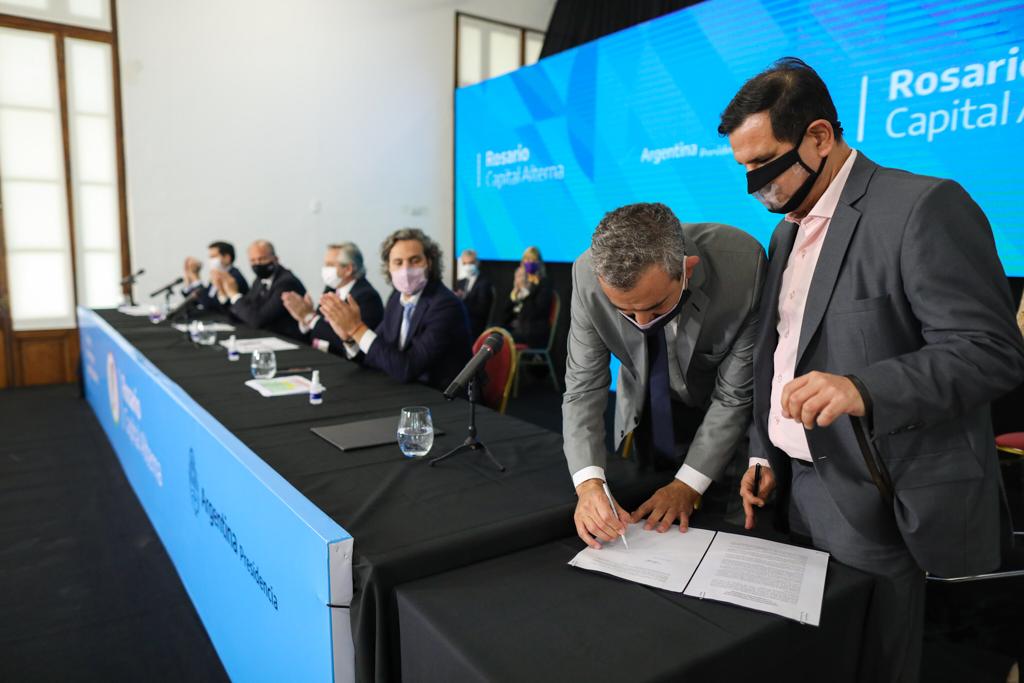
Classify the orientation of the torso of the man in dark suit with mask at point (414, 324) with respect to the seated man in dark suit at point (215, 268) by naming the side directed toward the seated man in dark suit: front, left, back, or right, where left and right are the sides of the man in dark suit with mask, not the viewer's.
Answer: right

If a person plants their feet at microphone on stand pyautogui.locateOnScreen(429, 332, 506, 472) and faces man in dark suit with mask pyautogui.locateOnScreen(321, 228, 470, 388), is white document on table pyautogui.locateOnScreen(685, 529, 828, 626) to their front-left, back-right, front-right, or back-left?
back-right

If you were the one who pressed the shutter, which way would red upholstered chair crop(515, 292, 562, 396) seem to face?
facing to the left of the viewer

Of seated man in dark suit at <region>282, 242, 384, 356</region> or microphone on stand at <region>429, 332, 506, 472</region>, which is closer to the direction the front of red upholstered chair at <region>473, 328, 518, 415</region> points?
the microphone on stand
